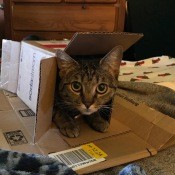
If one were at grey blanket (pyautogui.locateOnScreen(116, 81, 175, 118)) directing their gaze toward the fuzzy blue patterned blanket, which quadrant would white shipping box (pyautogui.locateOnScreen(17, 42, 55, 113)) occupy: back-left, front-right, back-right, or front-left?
front-right

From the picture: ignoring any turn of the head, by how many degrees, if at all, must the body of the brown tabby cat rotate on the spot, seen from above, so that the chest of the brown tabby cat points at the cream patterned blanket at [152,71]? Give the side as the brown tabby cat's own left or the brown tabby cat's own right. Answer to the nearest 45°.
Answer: approximately 135° to the brown tabby cat's own left

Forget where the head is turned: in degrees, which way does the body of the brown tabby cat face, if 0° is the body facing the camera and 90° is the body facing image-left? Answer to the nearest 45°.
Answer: approximately 0°

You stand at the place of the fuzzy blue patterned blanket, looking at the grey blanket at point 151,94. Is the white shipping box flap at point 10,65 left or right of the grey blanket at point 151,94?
left
